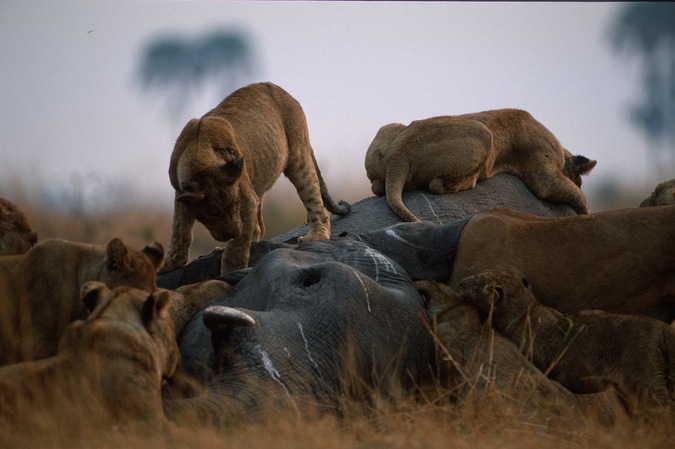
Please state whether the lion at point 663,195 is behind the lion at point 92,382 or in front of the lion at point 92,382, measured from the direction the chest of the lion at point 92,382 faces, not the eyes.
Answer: in front

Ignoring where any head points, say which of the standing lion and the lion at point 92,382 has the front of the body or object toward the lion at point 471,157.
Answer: the lion at point 92,382

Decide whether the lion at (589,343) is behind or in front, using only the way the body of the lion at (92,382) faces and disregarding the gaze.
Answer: in front

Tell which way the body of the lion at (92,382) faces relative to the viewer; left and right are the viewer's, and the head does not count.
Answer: facing away from the viewer and to the right of the viewer

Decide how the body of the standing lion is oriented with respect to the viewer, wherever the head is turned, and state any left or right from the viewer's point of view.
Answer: facing the viewer and to the left of the viewer

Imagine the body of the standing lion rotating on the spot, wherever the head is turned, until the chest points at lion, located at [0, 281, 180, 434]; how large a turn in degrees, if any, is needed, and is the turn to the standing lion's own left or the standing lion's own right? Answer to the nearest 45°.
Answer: approximately 45° to the standing lion's own left

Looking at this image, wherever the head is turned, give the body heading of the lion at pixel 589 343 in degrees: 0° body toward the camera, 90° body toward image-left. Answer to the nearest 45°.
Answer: approximately 90°

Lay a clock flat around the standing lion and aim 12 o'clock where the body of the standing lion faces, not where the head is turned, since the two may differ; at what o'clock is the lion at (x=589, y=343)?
The lion is roughly at 9 o'clock from the standing lion.

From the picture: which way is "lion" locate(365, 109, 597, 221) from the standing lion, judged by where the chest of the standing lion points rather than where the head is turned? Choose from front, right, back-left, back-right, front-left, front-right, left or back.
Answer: back

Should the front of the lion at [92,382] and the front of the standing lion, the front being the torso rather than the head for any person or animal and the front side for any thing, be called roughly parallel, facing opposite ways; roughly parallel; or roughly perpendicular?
roughly parallel, facing opposite ways

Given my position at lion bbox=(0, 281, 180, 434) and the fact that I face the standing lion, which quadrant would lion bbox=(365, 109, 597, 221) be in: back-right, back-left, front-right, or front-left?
front-right
